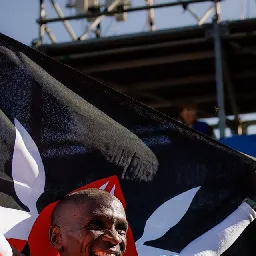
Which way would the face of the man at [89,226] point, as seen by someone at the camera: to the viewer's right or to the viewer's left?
to the viewer's right
